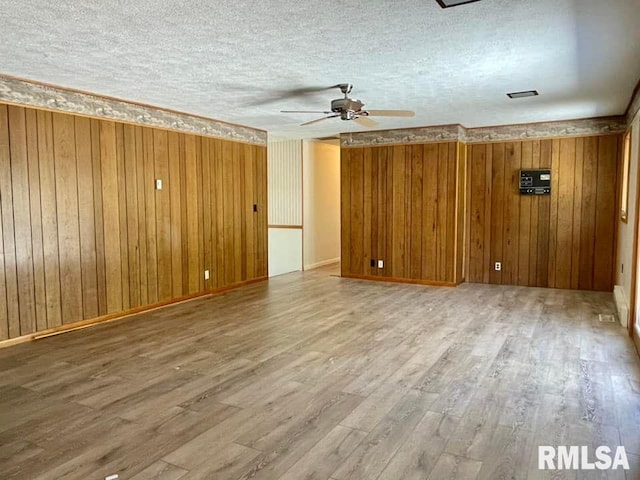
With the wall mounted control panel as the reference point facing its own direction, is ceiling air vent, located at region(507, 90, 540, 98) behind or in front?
in front

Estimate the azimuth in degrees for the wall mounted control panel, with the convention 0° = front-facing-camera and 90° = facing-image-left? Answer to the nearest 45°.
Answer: approximately 0°
